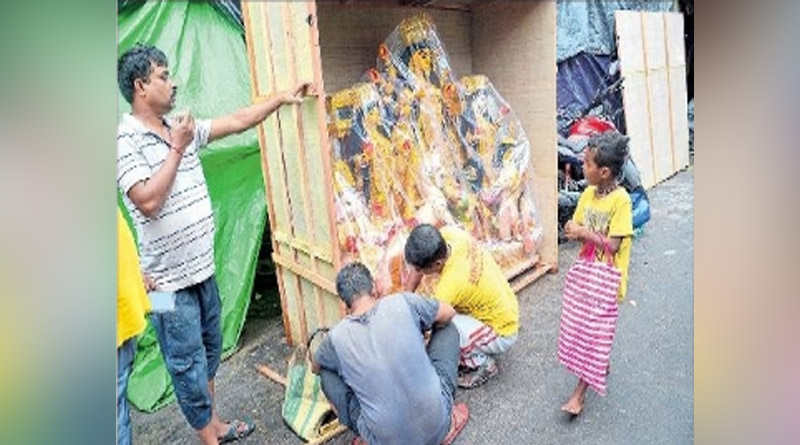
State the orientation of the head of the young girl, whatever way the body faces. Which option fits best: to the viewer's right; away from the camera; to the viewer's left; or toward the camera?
to the viewer's left

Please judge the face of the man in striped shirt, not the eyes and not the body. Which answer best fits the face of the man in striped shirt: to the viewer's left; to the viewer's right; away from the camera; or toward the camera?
to the viewer's right

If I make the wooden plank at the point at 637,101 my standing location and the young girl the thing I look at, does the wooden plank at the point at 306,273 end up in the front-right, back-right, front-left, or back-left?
front-right

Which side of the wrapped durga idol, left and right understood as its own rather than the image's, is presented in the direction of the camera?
front
